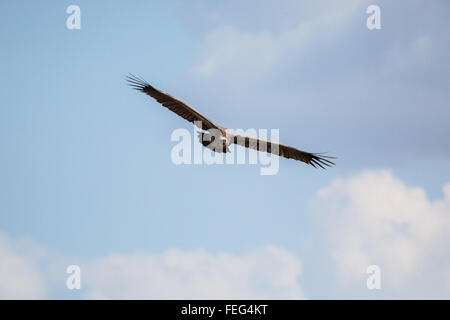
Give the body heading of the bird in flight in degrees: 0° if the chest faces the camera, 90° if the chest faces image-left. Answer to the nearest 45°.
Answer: approximately 315°
